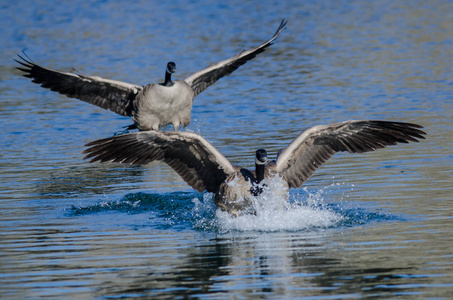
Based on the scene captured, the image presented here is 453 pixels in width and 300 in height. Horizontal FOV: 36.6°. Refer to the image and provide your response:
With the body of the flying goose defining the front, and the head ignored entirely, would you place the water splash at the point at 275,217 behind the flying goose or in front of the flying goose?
in front

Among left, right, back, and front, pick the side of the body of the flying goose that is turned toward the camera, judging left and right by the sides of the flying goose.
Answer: front

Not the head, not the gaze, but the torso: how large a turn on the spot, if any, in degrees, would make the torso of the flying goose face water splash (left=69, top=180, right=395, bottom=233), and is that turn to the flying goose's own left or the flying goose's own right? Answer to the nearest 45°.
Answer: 0° — it already faces it
